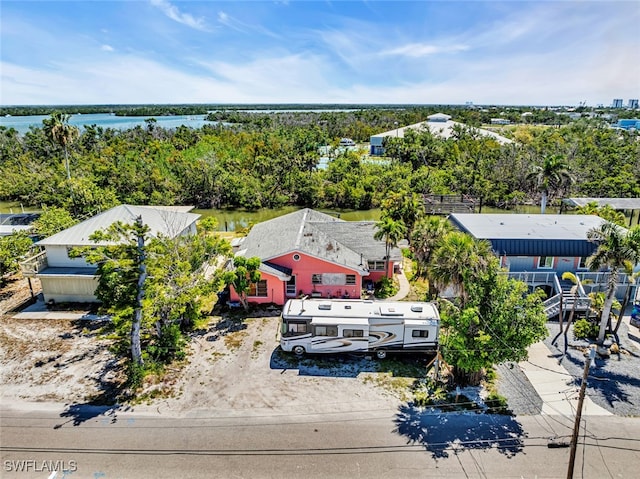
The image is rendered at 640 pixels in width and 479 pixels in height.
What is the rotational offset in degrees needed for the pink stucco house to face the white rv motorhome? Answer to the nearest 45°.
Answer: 0° — it already faces it

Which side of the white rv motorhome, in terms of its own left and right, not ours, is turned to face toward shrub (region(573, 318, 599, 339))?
back

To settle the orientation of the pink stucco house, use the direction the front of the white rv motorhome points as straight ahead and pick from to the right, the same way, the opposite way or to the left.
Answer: to the left

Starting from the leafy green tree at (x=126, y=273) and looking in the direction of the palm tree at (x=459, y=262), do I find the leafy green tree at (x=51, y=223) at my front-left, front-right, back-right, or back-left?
back-left

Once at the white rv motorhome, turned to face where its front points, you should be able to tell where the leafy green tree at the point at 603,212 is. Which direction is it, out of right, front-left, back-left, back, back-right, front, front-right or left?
back-right

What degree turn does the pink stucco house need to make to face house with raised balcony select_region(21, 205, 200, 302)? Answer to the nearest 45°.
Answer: approximately 90° to its right

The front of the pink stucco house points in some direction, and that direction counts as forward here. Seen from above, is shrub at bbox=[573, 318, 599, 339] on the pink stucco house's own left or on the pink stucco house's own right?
on the pink stucco house's own left

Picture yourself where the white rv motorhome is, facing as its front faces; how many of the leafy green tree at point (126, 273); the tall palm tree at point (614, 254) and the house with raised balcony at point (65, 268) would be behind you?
1

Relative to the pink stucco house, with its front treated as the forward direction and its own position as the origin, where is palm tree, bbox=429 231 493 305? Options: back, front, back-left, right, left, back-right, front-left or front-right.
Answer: front-left

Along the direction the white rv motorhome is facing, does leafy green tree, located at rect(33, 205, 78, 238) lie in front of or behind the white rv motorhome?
in front

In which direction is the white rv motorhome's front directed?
to the viewer's left

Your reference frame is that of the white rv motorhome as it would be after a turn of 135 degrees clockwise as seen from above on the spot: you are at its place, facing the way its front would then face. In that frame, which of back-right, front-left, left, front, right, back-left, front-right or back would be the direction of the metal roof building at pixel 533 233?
front

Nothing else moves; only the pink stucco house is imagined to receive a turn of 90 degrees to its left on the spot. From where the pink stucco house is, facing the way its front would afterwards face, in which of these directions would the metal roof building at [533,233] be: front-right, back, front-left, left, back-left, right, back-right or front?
front

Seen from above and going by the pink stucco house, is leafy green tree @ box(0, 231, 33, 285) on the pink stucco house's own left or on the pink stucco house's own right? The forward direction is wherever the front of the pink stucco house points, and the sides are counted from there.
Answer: on the pink stucco house's own right

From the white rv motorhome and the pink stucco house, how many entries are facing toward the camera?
1

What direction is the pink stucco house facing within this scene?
toward the camera
